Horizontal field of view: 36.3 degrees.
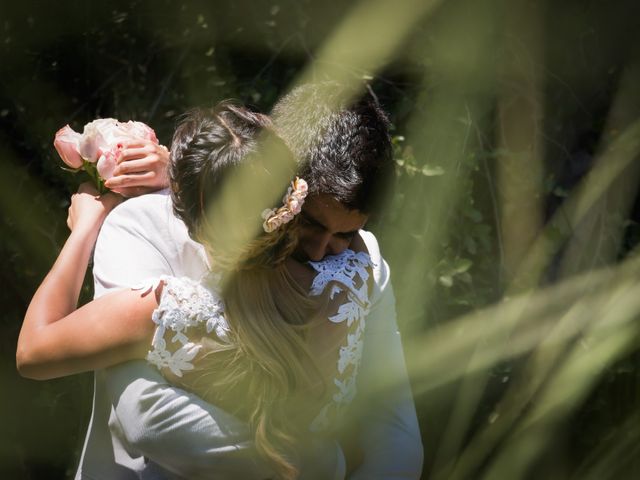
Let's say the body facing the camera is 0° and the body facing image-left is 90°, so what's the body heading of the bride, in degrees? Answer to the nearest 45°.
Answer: approximately 180°
